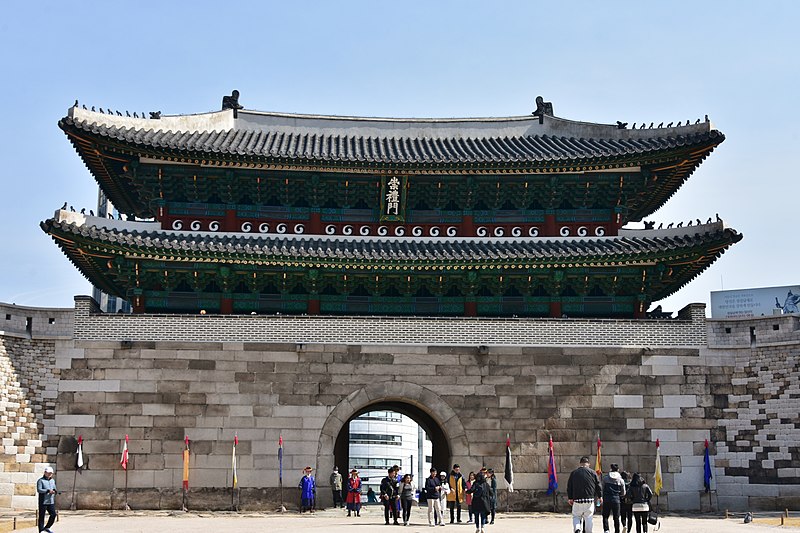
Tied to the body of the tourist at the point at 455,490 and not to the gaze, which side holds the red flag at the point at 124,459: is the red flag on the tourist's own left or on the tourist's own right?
on the tourist's own right

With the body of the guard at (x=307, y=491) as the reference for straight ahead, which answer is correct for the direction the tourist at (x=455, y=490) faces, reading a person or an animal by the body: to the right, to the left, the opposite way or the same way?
the same way

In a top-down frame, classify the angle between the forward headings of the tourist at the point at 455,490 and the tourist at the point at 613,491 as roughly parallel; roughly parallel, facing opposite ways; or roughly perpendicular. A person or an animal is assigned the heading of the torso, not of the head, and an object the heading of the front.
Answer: roughly parallel, facing opposite ways

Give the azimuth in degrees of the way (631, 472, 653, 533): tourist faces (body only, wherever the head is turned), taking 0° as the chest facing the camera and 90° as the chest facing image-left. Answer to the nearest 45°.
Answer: approximately 180°

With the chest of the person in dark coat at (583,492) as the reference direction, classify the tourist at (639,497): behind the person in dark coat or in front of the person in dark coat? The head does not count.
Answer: in front

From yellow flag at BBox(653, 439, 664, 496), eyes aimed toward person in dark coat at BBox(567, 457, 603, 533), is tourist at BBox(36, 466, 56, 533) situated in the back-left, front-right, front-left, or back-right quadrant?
front-right

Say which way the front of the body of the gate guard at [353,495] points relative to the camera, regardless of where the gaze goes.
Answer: toward the camera

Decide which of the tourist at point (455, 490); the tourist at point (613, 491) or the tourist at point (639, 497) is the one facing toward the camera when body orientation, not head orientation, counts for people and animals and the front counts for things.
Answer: the tourist at point (455, 490)

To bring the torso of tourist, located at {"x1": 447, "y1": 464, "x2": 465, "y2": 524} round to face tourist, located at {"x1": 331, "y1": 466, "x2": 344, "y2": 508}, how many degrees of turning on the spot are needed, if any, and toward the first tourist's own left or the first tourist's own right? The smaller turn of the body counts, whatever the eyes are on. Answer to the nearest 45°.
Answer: approximately 135° to the first tourist's own right

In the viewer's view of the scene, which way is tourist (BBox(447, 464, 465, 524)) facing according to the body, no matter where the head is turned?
toward the camera

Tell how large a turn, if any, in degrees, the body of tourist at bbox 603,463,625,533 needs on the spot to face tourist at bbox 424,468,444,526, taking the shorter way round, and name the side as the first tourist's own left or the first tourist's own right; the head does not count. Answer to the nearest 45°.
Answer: approximately 45° to the first tourist's own left

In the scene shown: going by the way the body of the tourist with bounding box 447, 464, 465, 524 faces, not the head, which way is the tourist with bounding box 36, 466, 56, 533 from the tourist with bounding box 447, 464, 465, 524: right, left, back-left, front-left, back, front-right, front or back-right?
front-right

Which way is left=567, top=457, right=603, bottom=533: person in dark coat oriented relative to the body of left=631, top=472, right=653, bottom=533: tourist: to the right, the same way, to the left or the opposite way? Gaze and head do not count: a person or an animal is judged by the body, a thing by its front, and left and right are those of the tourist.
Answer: the same way

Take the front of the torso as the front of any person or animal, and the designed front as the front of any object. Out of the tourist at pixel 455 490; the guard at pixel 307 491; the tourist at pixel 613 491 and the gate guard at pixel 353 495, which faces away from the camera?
the tourist at pixel 613 491

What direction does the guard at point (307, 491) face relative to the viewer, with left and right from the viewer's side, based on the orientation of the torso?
facing the viewer

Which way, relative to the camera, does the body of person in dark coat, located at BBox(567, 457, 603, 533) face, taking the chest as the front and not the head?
away from the camera

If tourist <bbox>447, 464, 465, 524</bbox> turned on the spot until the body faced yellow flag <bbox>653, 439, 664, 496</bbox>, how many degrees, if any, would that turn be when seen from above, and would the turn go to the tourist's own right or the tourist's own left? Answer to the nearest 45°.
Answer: approximately 135° to the tourist's own left
